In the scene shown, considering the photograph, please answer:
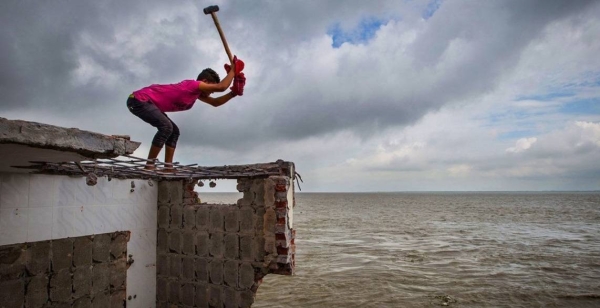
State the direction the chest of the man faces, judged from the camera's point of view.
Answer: to the viewer's right
